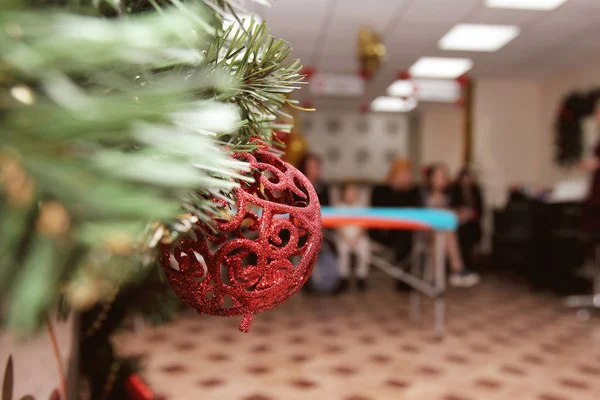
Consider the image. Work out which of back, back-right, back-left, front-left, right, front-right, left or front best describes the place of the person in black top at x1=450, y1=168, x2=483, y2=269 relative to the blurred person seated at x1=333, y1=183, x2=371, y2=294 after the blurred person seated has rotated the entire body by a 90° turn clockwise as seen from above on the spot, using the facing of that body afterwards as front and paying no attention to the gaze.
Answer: back-right

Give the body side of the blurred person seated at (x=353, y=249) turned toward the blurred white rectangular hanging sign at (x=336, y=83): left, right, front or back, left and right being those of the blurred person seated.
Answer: back

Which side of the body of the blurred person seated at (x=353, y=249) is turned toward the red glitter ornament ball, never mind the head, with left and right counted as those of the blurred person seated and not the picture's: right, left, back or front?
front

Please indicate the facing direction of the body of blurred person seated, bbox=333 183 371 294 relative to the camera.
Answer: toward the camera

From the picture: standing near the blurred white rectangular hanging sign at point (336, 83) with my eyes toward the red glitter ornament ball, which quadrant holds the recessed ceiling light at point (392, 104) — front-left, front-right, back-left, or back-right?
back-left

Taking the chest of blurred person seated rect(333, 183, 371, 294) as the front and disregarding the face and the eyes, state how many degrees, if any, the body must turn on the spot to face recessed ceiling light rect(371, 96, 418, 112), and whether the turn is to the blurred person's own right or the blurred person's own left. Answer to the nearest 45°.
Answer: approximately 180°

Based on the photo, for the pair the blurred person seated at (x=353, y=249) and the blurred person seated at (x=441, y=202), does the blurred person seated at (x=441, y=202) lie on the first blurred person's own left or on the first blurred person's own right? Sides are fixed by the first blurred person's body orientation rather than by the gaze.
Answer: on the first blurred person's own left

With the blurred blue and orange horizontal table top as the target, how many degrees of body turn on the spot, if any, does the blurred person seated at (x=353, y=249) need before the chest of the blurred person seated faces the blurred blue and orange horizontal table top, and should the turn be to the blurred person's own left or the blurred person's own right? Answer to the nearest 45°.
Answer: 0° — they already face it

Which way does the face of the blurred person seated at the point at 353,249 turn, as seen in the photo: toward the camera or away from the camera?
toward the camera

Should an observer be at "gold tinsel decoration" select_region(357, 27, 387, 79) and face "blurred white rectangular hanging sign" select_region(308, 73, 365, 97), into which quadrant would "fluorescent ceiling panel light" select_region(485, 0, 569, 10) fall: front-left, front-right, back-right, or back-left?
back-right

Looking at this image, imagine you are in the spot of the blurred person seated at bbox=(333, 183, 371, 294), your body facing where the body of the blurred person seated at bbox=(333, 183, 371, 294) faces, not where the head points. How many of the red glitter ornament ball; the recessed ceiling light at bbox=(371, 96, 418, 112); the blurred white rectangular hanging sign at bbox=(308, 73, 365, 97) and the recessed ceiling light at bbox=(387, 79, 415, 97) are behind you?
3
